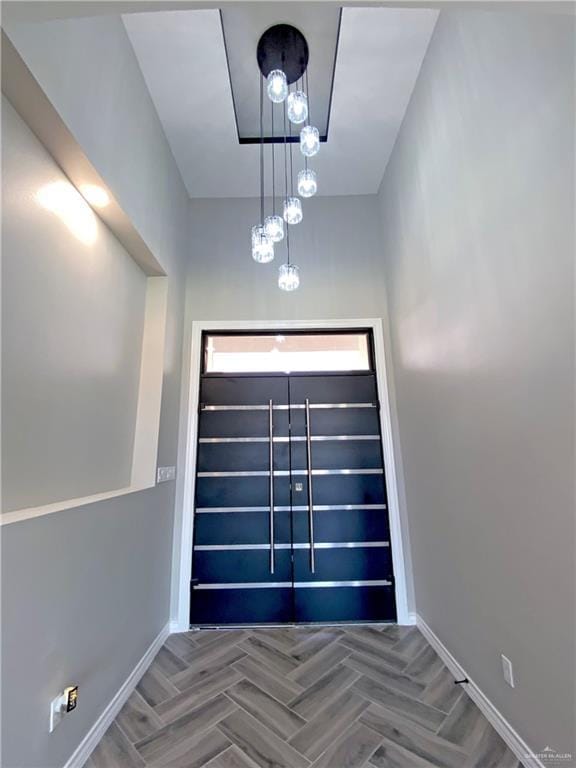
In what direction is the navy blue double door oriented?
toward the camera

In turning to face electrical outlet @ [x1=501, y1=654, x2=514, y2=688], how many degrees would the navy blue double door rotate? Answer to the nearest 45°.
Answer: approximately 45° to its left

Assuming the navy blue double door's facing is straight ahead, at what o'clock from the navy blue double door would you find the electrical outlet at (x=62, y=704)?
The electrical outlet is roughly at 1 o'clock from the navy blue double door.

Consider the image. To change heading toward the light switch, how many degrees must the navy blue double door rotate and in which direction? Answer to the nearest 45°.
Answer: approximately 90° to its right

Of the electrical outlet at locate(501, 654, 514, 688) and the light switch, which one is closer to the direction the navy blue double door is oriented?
the electrical outlet
